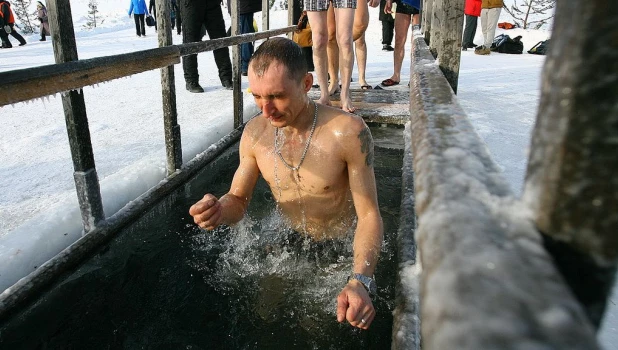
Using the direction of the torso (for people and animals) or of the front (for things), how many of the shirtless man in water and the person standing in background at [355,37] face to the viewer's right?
0

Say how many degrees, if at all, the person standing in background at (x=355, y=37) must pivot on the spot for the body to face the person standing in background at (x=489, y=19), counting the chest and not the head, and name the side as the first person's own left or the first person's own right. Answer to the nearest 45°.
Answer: approximately 135° to the first person's own left

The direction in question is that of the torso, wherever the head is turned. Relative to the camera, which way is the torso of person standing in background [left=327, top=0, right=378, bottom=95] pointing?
toward the camera

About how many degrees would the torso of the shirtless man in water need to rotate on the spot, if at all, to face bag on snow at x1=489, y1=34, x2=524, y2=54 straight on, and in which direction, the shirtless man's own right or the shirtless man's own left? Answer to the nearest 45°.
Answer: approximately 180°

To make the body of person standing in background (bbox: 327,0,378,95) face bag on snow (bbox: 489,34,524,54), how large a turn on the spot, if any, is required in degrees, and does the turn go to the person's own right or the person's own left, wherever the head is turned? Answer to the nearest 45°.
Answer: approximately 135° to the person's own left

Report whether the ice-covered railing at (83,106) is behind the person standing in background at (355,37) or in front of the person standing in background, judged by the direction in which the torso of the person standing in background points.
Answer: in front

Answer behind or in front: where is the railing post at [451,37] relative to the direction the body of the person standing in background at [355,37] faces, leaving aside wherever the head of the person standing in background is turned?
in front

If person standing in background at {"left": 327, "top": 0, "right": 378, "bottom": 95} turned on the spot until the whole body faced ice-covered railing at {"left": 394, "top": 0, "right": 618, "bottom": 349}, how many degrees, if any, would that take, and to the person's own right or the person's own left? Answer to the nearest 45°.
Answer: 0° — they already face it

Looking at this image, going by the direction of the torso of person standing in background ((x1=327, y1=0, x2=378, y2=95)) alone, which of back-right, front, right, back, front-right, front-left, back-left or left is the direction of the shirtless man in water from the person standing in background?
front

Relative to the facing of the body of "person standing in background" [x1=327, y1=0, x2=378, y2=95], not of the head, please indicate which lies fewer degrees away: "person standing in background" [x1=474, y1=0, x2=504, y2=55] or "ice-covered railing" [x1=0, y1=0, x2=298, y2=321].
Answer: the ice-covered railing

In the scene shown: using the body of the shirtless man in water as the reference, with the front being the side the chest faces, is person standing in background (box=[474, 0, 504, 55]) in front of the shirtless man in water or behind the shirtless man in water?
behind

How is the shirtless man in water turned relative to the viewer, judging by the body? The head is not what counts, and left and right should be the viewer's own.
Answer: facing the viewer and to the left of the viewer

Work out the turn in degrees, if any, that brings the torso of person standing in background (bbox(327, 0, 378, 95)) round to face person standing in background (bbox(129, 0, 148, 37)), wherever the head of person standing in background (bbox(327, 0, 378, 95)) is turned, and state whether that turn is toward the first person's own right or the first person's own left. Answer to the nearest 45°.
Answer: approximately 135° to the first person's own right

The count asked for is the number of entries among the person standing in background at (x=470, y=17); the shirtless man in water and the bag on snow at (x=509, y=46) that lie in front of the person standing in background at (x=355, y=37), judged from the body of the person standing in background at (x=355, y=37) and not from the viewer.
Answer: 1
